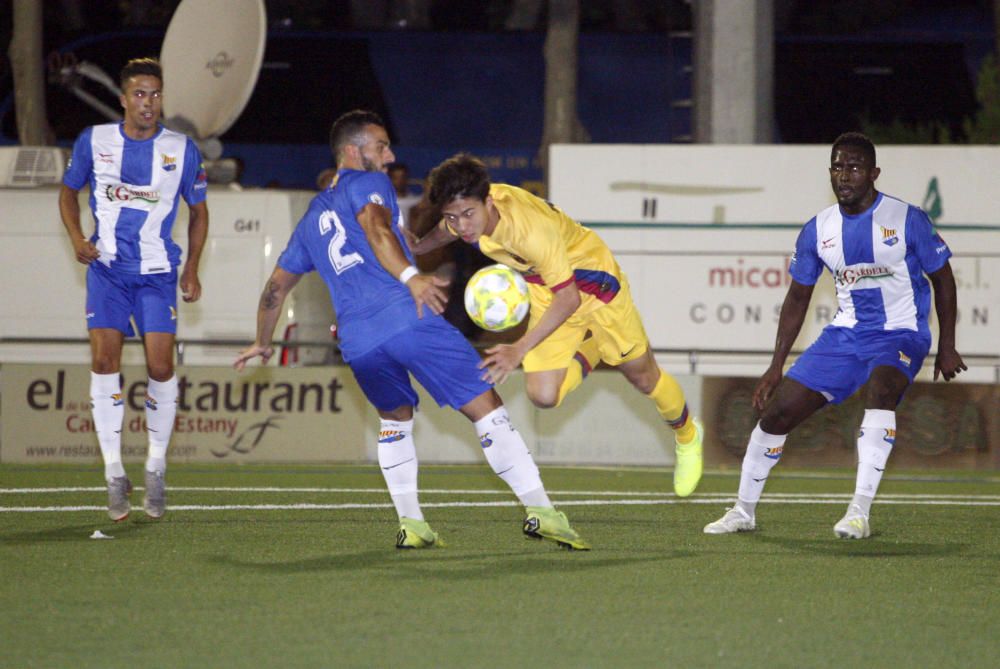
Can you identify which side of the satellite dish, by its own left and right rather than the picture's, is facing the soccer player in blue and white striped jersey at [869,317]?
left

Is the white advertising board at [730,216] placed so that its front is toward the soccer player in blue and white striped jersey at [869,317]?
yes

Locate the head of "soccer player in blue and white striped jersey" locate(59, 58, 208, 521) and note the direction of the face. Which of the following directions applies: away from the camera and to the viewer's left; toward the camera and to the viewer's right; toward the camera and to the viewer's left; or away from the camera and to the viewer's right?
toward the camera and to the viewer's right

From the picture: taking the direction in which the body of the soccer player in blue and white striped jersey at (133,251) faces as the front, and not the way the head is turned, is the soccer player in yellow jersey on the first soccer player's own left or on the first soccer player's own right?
on the first soccer player's own left

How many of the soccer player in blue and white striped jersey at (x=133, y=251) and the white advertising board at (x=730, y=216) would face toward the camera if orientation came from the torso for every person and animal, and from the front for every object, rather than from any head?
2

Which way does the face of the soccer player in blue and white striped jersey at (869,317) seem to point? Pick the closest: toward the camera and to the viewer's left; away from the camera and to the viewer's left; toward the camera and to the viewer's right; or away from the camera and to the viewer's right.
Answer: toward the camera and to the viewer's left

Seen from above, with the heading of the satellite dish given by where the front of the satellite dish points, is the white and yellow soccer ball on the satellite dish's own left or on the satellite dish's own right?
on the satellite dish's own left

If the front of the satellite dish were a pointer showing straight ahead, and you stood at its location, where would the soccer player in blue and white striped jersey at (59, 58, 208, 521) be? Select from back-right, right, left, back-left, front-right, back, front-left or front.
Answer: front-left

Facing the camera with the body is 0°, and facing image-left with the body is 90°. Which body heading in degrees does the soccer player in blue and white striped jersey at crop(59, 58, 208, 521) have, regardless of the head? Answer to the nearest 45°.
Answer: approximately 0°

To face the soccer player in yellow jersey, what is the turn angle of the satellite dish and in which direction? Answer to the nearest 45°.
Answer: approximately 45° to its left

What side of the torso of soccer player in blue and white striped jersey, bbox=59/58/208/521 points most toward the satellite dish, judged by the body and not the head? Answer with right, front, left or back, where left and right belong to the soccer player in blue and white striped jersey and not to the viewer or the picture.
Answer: back
